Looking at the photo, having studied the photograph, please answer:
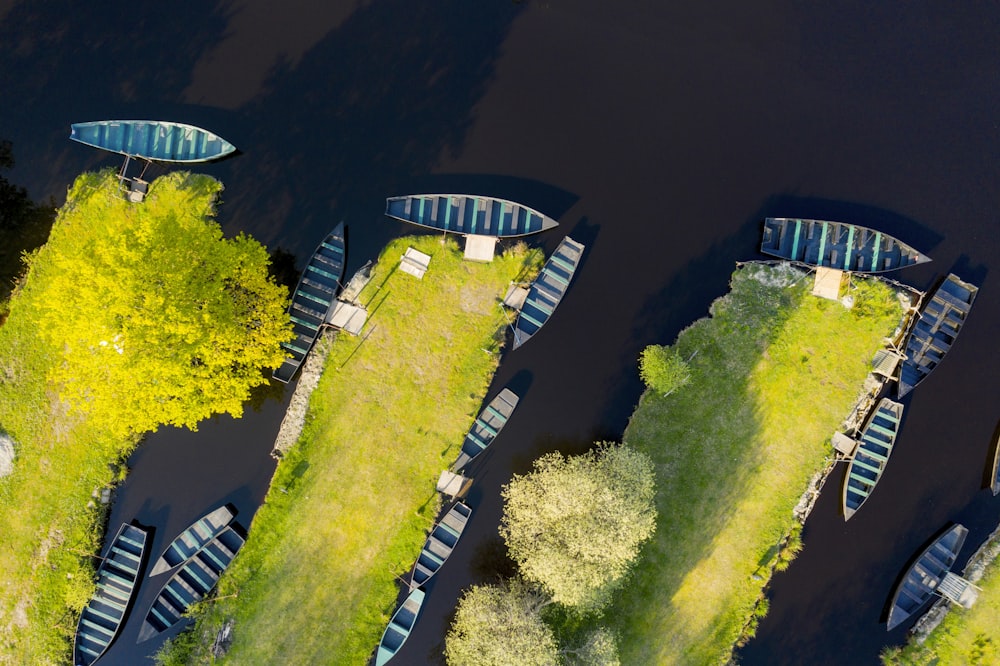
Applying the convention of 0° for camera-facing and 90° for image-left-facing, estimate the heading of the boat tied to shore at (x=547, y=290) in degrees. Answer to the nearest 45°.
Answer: approximately 45°

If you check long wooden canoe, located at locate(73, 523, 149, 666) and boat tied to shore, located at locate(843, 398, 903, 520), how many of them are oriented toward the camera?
2

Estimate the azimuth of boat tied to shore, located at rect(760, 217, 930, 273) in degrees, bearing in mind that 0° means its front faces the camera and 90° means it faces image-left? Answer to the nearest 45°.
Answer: approximately 270°

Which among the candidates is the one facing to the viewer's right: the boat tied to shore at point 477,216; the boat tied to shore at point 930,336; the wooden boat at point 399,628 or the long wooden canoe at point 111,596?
the boat tied to shore at point 477,216

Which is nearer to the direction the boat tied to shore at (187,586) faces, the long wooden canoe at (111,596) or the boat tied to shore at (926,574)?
the long wooden canoe

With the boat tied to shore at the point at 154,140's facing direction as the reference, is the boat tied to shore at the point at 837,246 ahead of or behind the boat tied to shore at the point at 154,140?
ahead

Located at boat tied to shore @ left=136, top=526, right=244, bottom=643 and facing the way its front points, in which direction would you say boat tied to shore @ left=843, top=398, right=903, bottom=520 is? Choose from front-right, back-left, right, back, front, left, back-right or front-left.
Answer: back-left

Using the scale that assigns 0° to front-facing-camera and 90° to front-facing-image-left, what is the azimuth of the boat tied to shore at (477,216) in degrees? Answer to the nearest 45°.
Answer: approximately 270°

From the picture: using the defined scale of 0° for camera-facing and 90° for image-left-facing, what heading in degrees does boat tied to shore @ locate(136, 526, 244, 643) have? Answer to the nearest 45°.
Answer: approximately 45°
